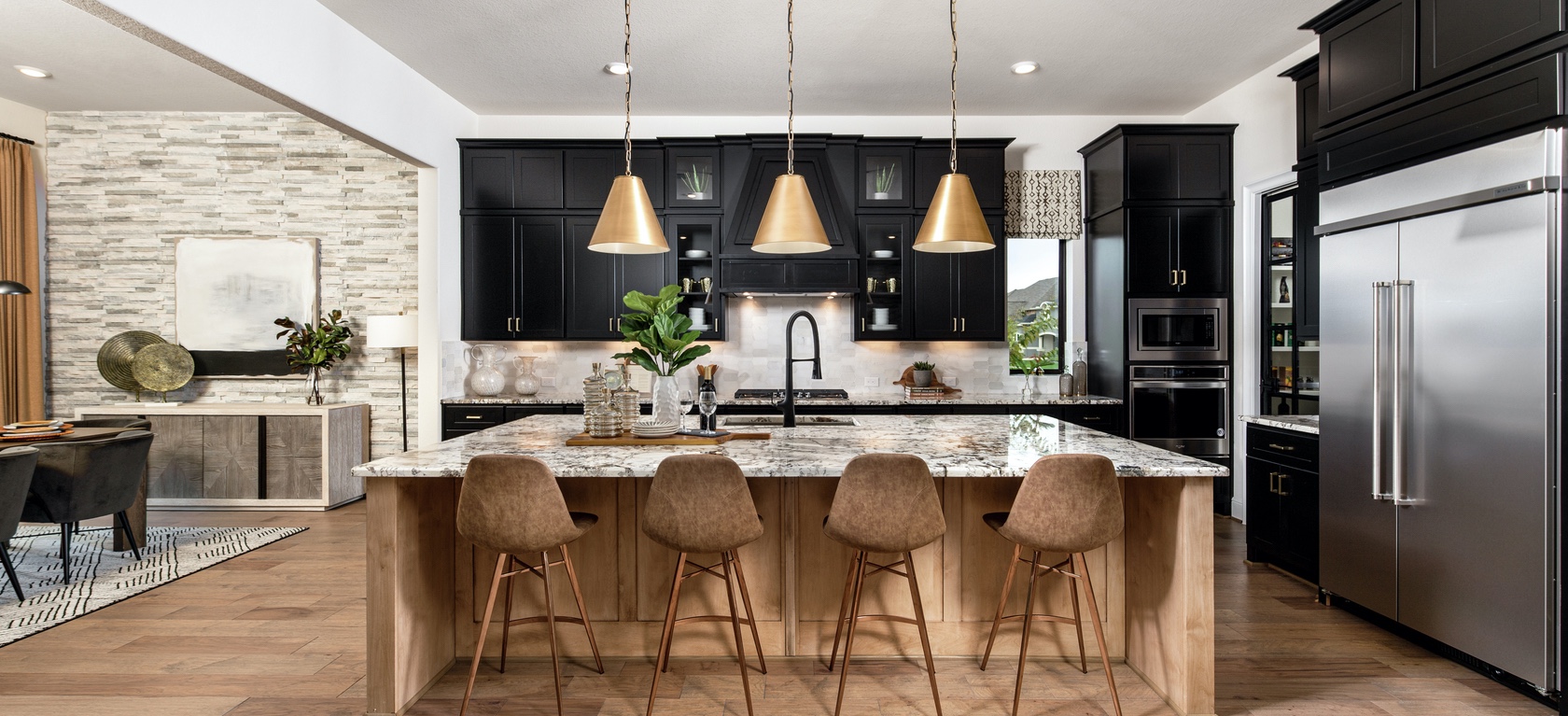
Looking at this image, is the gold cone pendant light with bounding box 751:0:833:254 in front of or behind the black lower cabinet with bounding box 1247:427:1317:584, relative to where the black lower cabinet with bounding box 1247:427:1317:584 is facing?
in front

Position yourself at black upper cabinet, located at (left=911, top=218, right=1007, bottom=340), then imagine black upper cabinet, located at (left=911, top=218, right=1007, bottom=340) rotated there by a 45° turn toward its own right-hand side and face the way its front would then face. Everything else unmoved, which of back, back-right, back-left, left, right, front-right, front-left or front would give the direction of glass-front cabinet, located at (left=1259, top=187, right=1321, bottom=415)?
back-left

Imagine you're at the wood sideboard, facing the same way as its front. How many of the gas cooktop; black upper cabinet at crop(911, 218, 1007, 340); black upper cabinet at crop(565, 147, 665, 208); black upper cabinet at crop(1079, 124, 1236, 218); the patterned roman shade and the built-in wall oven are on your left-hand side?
6

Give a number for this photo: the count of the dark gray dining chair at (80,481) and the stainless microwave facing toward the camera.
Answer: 1

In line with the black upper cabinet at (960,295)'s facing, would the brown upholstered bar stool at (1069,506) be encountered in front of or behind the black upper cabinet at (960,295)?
in front

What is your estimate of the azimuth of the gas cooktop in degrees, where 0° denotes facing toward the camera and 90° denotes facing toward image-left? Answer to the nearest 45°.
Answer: approximately 0°

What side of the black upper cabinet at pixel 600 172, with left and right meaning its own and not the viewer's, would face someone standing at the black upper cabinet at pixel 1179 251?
left

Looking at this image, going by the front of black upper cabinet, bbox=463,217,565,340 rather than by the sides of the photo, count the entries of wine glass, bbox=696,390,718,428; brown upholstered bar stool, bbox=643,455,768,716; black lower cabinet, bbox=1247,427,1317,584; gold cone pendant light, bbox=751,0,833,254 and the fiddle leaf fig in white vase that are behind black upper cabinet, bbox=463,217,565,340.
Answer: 0

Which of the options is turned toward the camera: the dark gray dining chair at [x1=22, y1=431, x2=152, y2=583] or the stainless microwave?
the stainless microwave

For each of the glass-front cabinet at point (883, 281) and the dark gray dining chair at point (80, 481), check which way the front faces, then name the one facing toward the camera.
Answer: the glass-front cabinet

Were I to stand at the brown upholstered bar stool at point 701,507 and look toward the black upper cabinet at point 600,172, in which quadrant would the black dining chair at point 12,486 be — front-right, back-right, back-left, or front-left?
front-left

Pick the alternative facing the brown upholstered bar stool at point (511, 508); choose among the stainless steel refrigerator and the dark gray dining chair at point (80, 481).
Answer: the stainless steel refrigerator

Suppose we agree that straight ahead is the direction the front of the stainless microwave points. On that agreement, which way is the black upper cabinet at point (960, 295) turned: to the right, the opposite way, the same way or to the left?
the same way

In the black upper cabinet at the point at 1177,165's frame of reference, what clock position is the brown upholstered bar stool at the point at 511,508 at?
The brown upholstered bar stool is roughly at 1 o'clock from the black upper cabinet.

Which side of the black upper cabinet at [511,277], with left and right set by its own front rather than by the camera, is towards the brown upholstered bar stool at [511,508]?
front

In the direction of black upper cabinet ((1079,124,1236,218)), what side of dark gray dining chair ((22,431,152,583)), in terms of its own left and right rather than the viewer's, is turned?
back

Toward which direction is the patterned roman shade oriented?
toward the camera

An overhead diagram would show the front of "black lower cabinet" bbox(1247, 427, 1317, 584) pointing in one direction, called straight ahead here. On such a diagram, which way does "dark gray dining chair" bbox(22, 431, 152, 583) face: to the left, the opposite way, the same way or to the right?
the same way

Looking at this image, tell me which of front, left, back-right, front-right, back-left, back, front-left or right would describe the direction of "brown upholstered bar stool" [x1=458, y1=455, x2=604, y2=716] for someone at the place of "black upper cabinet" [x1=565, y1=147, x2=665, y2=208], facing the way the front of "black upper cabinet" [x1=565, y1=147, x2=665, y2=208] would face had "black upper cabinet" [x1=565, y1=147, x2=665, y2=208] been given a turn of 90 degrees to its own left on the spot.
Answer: right
